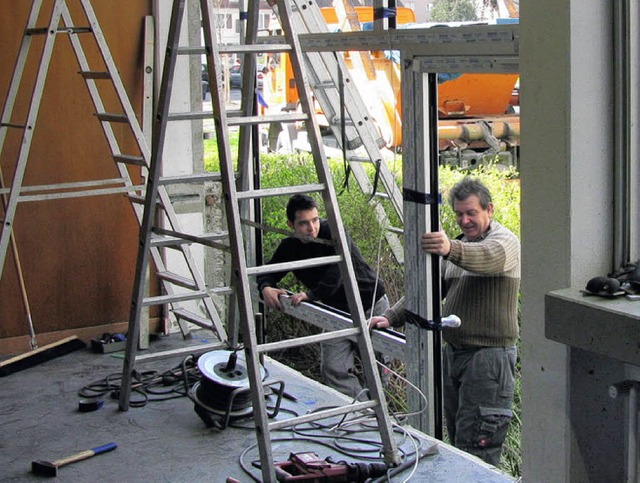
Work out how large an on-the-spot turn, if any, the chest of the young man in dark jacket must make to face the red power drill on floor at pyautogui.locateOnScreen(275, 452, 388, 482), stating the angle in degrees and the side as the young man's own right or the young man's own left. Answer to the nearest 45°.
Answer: approximately 45° to the young man's own left

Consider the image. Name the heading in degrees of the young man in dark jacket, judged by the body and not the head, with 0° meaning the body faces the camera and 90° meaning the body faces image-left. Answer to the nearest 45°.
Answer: approximately 45°

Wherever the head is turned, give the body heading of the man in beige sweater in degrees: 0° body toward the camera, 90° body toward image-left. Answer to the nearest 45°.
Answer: approximately 45°

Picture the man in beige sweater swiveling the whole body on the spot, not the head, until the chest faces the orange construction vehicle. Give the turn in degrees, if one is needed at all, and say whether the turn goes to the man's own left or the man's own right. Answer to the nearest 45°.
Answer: approximately 135° to the man's own right

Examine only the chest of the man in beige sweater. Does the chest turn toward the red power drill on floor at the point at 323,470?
yes

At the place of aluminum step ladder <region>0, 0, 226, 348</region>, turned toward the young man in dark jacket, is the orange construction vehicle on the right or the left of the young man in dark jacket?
left
